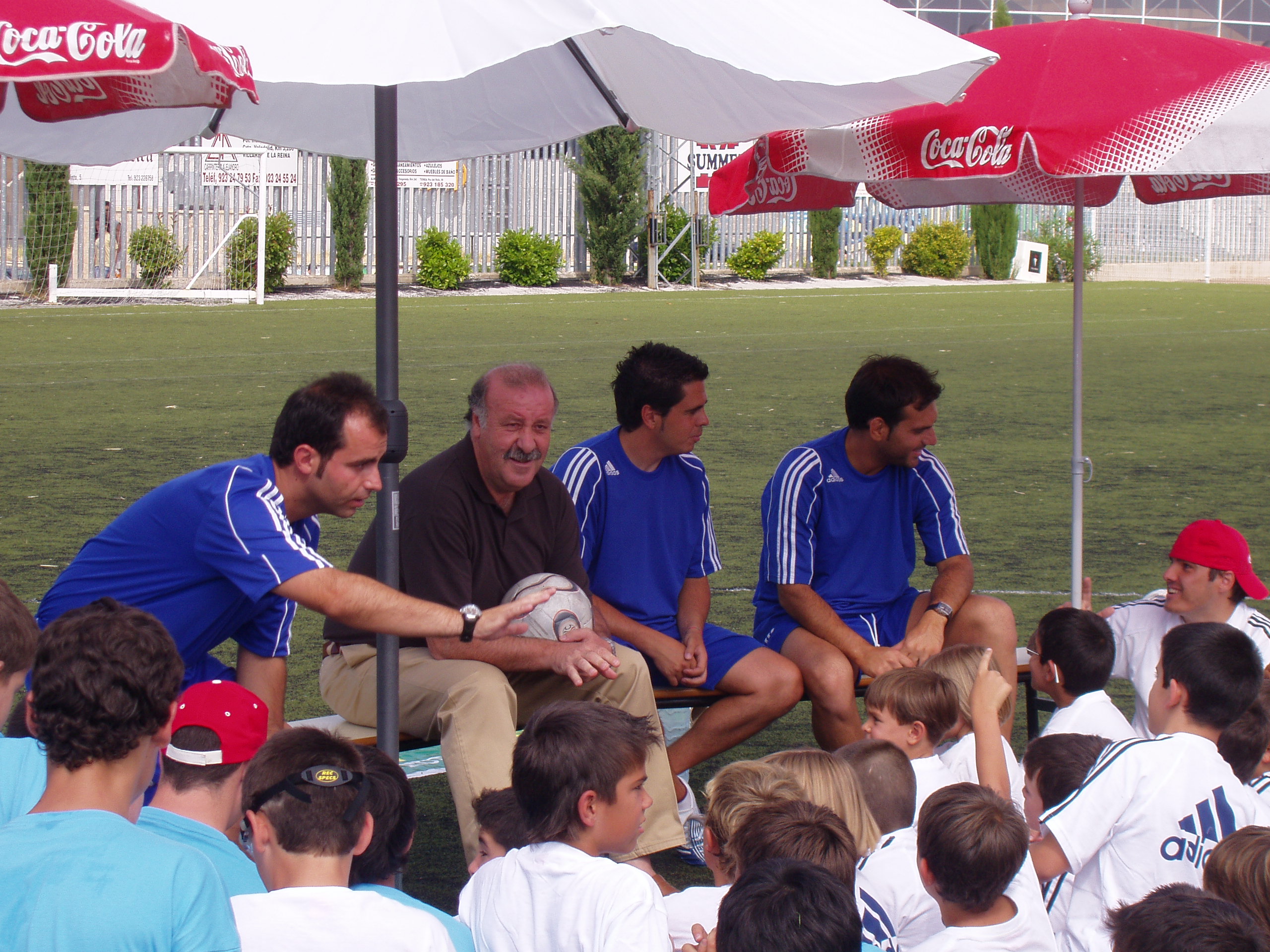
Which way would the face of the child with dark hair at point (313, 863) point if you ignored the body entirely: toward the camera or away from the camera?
away from the camera

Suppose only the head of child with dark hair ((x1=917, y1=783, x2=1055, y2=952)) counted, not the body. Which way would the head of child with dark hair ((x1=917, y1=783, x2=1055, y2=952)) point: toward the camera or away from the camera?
away from the camera

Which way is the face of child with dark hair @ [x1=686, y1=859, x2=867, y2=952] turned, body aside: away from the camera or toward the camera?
away from the camera

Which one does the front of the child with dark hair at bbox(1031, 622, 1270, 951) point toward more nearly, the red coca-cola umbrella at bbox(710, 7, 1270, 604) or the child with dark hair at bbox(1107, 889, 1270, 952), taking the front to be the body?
the red coca-cola umbrella

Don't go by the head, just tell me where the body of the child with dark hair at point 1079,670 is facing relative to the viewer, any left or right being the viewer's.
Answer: facing away from the viewer and to the left of the viewer

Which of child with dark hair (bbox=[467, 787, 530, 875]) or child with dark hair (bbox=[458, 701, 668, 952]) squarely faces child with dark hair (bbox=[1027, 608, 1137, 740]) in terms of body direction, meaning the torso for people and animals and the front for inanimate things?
child with dark hair (bbox=[458, 701, 668, 952])

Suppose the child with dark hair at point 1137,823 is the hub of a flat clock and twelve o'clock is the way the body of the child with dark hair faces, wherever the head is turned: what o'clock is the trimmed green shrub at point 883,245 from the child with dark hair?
The trimmed green shrub is roughly at 1 o'clock from the child with dark hair.

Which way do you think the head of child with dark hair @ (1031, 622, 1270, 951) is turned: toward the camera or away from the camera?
away from the camera

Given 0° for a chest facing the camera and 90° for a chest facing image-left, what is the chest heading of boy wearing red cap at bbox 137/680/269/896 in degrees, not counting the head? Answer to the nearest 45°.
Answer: approximately 225°

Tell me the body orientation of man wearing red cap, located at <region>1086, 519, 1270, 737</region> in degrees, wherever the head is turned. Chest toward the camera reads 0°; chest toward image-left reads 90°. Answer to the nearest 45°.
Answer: approximately 45°

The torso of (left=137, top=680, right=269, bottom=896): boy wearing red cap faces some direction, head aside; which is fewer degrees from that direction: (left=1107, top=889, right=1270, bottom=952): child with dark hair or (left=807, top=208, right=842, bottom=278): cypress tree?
the cypress tree
